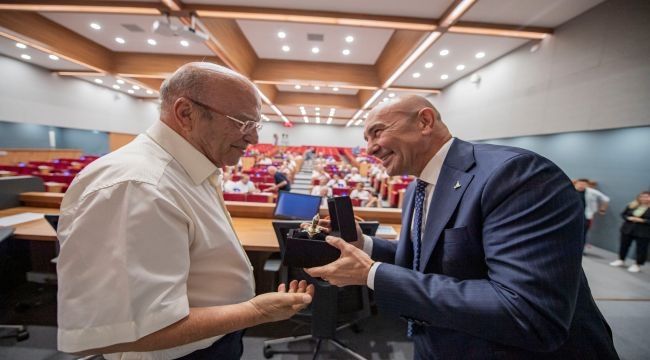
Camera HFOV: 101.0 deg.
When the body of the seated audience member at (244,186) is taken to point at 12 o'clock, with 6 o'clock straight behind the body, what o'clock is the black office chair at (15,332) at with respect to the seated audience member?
The black office chair is roughly at 1 o'clock from the seated audience member.

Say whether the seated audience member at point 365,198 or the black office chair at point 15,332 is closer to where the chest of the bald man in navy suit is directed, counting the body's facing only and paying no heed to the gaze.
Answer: the black office chair

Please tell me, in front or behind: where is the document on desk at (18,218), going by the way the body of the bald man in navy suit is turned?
in front

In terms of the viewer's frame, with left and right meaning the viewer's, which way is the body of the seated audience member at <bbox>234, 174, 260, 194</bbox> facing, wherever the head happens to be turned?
facing the viewer

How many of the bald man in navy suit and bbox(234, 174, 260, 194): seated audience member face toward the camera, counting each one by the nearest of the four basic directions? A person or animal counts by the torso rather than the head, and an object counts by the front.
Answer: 1

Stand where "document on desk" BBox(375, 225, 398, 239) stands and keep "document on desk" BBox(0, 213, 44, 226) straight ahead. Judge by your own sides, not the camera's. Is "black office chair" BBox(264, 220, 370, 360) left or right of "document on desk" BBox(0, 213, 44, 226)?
left

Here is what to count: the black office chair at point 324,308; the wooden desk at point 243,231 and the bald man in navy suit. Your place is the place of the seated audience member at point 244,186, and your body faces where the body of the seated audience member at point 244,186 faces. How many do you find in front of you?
3

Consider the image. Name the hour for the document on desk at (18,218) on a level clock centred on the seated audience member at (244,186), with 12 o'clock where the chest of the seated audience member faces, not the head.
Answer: The document on desk is roughly at 1 o'clock from the seated audience member.

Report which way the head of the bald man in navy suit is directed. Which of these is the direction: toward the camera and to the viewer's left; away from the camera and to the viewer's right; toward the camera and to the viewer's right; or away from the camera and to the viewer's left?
toward the camera and to the viewer's left

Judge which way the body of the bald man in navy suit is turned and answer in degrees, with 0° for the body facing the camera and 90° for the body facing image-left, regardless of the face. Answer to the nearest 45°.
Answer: approximately 90°

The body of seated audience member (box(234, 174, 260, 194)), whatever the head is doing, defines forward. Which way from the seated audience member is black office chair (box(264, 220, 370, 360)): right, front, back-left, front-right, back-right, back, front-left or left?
front

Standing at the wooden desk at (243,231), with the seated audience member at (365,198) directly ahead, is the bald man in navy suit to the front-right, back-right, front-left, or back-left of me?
back-right

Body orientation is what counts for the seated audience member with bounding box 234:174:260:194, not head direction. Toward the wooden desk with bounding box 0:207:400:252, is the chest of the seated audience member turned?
yes

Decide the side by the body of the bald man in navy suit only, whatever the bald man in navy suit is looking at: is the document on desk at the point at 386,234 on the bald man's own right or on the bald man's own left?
on the bald man's own right

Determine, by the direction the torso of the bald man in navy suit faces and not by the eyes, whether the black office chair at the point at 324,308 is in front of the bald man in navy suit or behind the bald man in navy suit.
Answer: in front
